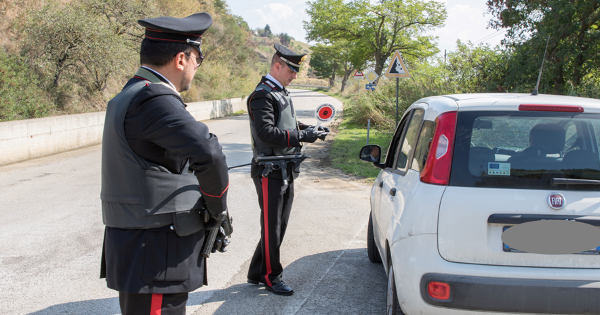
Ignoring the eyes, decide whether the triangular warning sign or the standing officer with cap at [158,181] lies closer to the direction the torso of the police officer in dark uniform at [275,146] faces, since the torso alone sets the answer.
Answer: the standing officer with cap

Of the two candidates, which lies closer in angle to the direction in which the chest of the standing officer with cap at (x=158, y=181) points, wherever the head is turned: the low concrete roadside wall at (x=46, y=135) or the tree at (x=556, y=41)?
the tree

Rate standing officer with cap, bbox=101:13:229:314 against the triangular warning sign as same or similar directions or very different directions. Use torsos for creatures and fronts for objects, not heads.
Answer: very different directions

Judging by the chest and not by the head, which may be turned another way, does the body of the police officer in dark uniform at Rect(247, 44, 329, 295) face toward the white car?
yes

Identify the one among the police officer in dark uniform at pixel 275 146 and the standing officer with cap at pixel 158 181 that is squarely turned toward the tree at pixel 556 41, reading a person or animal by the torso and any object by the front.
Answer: the standing officer with cap

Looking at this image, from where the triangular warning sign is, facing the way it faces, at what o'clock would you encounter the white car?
The white car is roughly at 12 o'clock from the triangular warning sign.

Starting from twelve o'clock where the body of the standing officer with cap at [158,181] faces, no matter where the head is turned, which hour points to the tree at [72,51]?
The tree is roughly at 10 o'clock from the standing officer with cap.

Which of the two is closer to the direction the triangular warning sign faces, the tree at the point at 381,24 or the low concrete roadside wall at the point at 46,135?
the low concrete roadside wall

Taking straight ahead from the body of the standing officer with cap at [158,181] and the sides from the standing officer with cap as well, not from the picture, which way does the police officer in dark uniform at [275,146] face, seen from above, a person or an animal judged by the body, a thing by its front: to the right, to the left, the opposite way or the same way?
to the right

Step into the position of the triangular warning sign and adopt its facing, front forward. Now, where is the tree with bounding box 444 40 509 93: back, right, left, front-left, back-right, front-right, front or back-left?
back-left

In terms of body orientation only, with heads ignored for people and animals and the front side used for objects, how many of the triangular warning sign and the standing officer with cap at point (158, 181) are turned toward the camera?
1

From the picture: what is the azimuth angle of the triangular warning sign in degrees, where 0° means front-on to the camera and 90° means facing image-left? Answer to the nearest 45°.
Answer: approximately 0°

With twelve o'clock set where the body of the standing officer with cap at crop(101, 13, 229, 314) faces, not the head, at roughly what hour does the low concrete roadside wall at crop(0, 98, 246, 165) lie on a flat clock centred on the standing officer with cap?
The low concrete roadside wall is roughly at 10 o'clock from the standing officer with cap.
